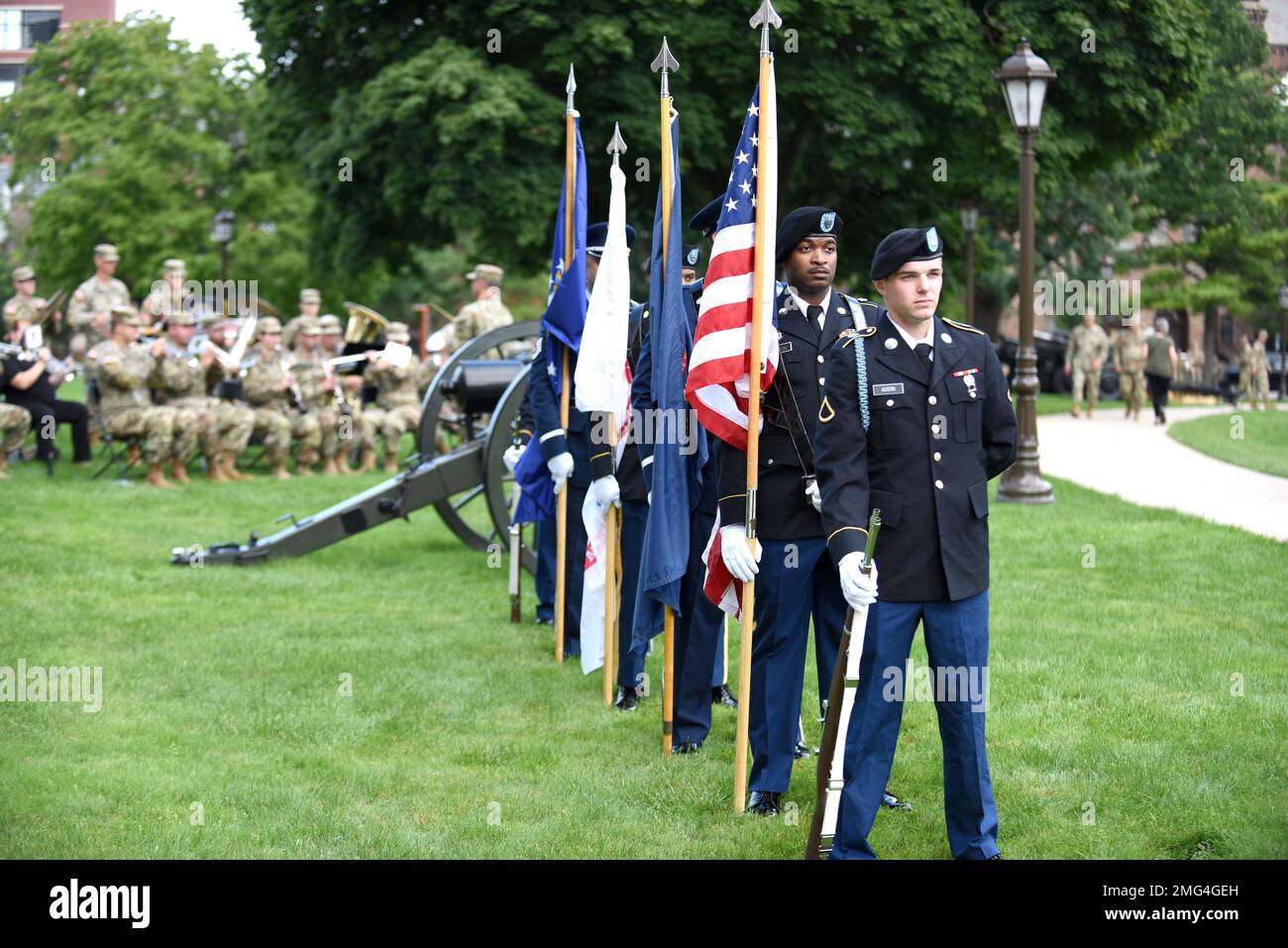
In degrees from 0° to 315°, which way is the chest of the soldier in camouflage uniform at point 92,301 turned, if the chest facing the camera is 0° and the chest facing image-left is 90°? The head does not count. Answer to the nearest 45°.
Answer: approximately 315°

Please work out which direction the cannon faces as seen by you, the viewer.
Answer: facing away from the viewer and to the right of the viewer

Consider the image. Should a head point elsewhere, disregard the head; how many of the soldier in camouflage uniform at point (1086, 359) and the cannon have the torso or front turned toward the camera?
1

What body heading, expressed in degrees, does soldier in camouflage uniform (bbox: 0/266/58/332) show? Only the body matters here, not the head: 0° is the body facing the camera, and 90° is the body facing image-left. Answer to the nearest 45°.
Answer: approximately 315°

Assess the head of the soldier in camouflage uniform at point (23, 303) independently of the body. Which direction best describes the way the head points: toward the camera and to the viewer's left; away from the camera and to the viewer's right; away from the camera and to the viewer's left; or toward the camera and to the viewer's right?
toward the camera and to the viewer's right

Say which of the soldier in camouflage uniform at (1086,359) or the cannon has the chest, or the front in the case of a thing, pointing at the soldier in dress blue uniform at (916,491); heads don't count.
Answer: the soldier in camouflage uniform

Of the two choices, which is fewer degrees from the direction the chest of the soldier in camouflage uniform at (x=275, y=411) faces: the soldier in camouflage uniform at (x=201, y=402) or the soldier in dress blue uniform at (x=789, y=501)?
the soldier in dress blue uniform
